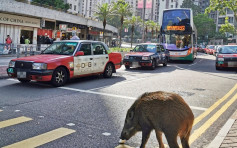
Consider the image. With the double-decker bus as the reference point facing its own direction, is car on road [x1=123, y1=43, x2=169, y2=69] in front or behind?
in front

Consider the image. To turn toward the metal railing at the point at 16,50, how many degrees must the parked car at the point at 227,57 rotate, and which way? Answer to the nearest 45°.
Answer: approximately 90° to its right

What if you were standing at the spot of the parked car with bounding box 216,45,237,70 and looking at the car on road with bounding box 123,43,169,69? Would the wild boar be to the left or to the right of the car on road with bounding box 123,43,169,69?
left

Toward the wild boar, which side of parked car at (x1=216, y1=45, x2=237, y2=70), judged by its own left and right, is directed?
front

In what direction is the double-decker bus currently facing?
toward the camera

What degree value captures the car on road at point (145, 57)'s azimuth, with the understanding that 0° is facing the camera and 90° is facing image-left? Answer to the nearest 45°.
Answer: approximately 45°

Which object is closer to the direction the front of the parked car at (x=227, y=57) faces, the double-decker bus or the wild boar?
the wild boar

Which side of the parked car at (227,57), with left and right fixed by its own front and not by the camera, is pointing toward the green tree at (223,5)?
back

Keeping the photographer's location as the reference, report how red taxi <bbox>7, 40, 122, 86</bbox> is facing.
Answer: facing the viewer and to the left of the viewer

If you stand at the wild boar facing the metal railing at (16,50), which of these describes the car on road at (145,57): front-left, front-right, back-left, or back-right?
front-right

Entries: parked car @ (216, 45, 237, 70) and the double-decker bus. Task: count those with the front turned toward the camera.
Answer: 2

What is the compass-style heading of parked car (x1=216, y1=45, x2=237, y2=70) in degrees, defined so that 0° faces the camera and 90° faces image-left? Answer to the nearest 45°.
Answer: approximately 0°

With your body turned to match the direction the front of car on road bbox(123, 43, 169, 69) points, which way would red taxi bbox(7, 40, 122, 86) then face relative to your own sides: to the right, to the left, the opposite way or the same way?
the same way
